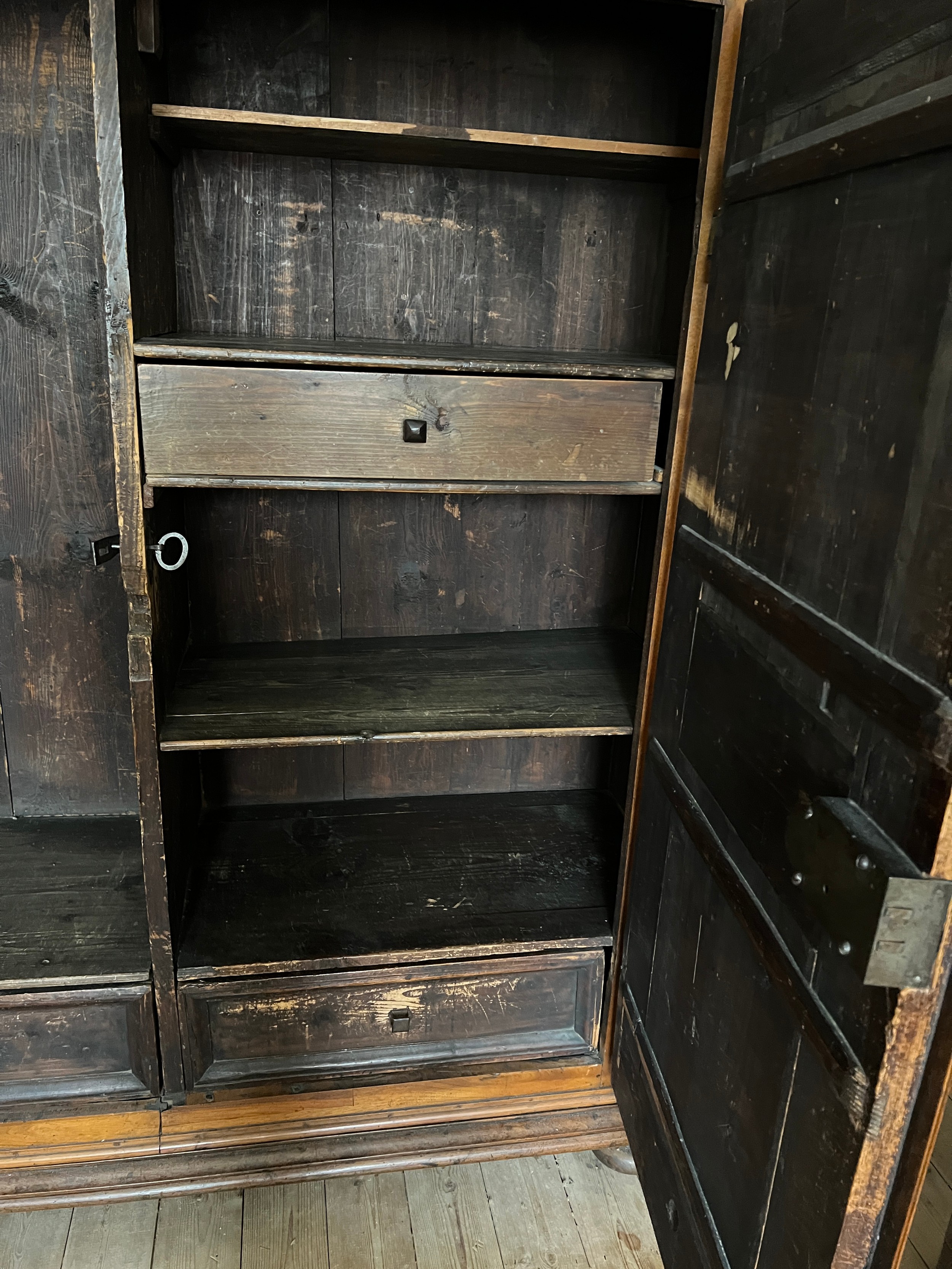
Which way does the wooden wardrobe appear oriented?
toward the camera
